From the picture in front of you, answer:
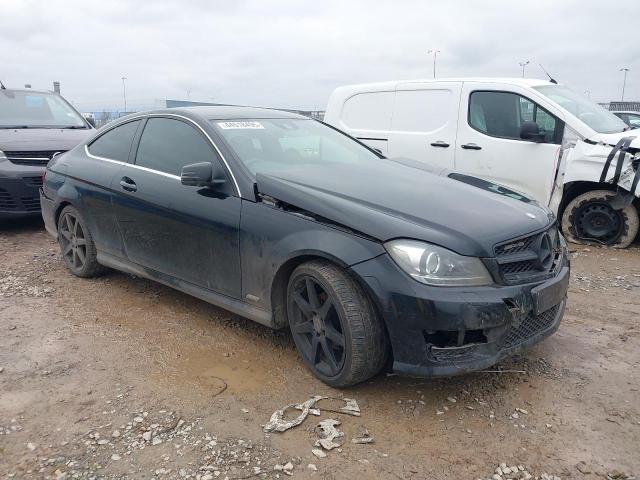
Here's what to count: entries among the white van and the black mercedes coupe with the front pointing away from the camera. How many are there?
0

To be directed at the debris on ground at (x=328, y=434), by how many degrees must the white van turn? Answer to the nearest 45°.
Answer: approximately 45° to its right

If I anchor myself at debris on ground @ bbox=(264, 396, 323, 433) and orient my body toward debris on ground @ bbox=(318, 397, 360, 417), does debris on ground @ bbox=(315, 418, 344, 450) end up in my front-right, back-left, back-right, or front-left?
front-right

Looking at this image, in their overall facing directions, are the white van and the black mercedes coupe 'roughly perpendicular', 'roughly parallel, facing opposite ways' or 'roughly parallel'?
roughly parallel

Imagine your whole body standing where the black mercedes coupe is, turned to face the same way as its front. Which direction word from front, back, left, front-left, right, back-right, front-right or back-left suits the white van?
left

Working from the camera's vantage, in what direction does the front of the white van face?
facing the viewer and to the right of the viewer

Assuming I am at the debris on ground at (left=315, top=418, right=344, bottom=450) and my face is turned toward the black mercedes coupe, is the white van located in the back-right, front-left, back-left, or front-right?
front-right

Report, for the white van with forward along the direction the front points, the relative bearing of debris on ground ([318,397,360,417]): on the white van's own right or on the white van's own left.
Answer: on the white van's own right
